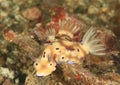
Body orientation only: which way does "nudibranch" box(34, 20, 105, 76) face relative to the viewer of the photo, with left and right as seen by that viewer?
facing the viewer and to the left of the viewer
